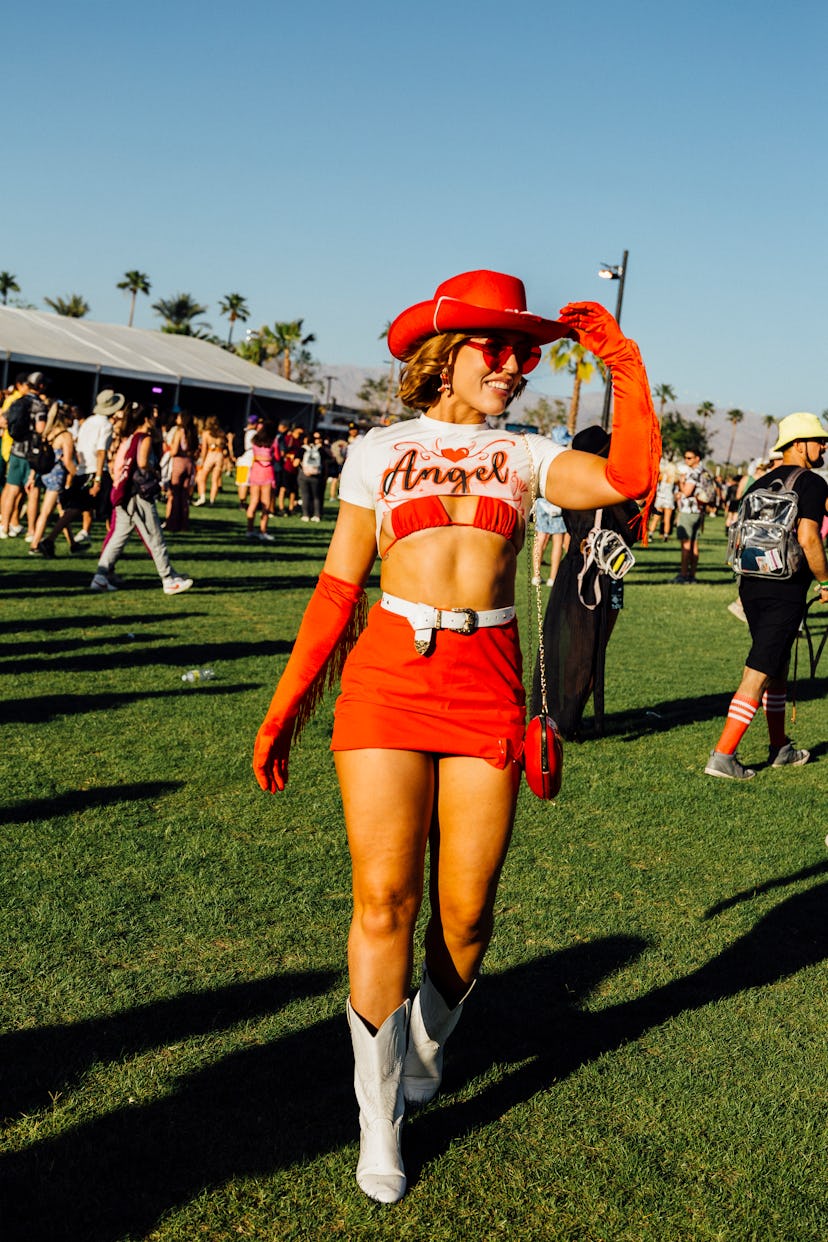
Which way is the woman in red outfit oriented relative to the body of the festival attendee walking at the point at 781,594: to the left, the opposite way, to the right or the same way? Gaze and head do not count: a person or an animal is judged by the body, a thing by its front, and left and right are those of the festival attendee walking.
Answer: to the right

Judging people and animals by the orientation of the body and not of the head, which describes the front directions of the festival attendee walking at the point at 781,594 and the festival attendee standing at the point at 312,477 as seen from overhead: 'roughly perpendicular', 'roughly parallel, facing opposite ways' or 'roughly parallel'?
roughly perpendicular

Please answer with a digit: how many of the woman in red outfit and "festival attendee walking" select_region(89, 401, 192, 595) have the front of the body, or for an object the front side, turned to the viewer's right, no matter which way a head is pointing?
1

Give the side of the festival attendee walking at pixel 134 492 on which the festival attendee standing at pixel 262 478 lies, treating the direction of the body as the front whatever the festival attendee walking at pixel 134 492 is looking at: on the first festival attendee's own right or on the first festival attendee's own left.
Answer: on the first festival attendee's own left

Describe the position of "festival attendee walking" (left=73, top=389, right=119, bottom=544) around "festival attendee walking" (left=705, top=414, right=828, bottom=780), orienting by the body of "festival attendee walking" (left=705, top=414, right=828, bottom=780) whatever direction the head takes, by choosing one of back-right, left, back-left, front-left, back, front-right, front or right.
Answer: back-left

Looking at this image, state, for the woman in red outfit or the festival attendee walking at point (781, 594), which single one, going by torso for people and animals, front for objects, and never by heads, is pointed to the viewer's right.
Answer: the festival attendee walking

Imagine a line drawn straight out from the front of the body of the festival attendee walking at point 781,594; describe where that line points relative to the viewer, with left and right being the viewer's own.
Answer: facing to the right of the viewer

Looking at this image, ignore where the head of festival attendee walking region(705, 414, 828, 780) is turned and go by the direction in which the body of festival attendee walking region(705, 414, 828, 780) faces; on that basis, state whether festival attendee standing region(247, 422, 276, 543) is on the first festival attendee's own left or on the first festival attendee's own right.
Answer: on the first festival attendee's own left

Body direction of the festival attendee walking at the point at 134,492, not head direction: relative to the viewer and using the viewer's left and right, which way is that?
facing to the right of the viewer
